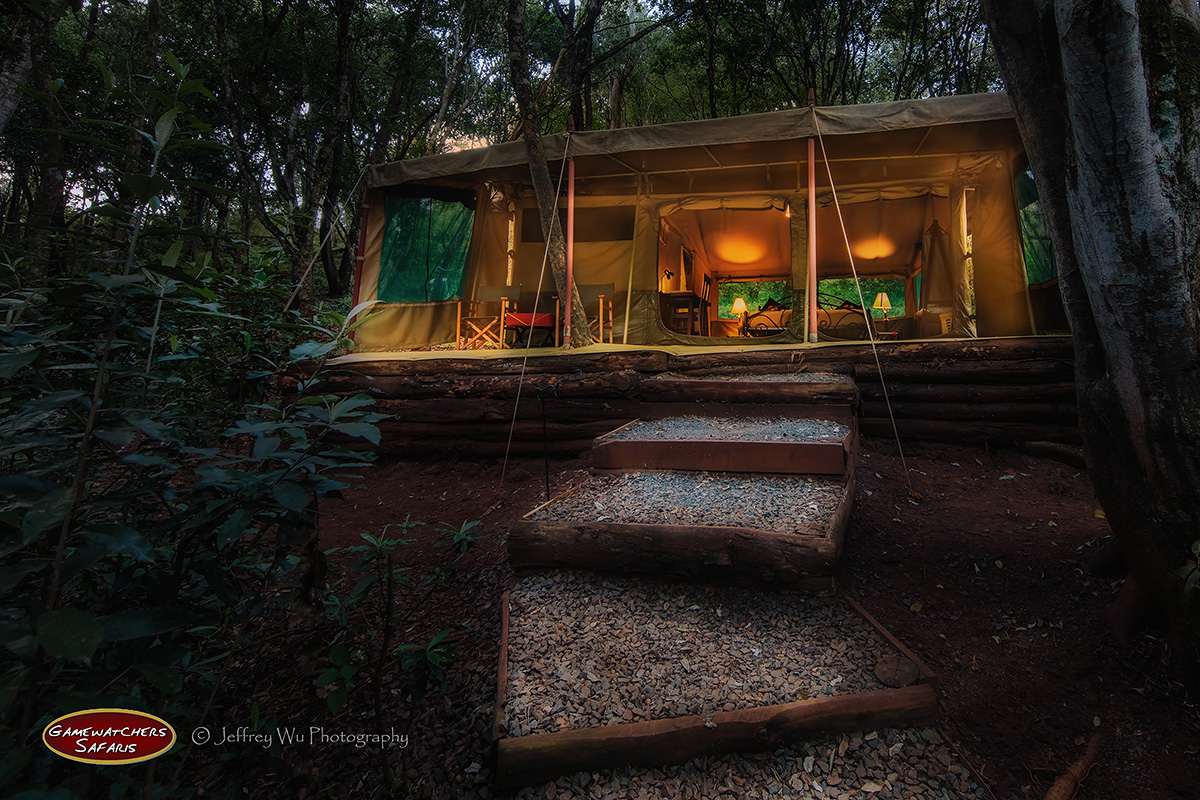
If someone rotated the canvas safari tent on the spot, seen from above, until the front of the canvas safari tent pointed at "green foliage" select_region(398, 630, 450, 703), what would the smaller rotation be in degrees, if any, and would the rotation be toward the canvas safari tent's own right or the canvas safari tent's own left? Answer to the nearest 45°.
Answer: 0° — it already faces it

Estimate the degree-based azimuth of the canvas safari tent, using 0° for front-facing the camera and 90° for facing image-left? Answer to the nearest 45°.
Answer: approximately 0°

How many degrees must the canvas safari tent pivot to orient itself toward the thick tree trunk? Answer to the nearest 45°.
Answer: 0° — it already faces it

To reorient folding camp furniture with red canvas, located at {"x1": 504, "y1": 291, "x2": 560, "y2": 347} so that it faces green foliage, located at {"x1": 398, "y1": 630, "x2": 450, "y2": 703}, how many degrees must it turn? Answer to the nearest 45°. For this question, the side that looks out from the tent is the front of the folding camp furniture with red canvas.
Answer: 0° — it already faces it

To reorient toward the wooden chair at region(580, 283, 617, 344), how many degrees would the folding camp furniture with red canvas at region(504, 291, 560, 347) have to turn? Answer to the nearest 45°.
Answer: approximately 90° to its left

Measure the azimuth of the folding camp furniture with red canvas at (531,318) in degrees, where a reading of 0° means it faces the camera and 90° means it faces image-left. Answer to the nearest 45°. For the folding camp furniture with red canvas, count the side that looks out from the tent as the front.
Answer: approximately 0°

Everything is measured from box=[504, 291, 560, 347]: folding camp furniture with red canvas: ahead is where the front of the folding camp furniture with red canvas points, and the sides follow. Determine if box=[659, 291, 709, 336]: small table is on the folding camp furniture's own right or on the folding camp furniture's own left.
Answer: on the folding camp furniture's own left
